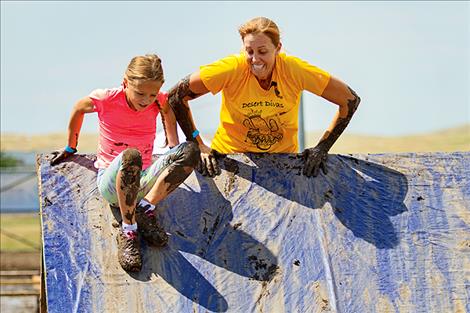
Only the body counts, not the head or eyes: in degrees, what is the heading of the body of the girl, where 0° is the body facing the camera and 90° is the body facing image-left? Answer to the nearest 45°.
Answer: approximately 315°

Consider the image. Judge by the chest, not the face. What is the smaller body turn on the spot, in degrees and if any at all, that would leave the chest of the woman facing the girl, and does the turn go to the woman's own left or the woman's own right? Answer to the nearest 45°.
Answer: approximately 45° to the woman's own right

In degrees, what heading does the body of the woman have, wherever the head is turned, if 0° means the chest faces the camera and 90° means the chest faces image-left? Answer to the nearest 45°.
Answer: approximately 0°

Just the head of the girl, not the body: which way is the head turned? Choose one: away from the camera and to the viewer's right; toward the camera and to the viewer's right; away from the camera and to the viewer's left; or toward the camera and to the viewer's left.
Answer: toward the camera and to the viewer's right

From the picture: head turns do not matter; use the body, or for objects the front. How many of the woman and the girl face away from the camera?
0
